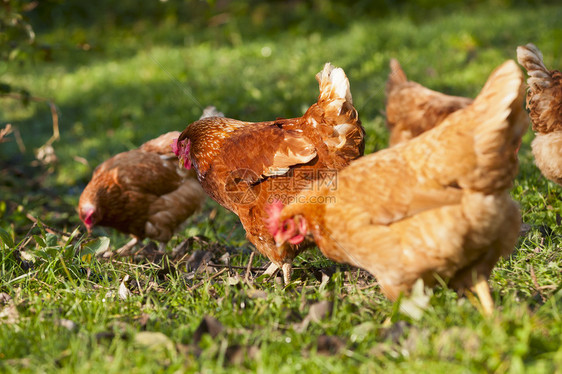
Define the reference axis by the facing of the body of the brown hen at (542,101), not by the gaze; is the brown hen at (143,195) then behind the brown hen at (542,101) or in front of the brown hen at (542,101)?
behind

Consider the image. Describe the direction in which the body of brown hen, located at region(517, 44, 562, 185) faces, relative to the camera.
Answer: to the viewer's right

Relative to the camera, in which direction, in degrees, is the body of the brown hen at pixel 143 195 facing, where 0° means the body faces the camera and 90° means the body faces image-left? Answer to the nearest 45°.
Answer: approximately 45°

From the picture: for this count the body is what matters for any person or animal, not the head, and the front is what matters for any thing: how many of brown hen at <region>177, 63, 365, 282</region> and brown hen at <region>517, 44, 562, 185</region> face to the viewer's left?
1

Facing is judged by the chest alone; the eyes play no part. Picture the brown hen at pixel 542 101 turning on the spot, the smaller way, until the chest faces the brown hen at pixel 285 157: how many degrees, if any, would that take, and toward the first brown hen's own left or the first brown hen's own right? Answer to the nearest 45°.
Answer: approximately 135° to the first brown hen's own right

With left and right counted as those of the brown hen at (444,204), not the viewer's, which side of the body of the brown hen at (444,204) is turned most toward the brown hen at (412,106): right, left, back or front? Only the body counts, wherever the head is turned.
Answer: right

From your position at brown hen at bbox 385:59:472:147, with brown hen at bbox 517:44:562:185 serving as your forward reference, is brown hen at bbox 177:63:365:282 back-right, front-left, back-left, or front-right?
back-right

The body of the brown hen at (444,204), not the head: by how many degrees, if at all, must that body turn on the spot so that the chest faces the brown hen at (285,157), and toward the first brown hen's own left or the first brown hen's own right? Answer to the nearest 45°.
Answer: approximately 45° to the first brown hen's own right

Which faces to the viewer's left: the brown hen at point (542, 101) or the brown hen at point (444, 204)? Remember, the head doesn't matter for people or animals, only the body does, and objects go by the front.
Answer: the brown hen at point (444, 204)

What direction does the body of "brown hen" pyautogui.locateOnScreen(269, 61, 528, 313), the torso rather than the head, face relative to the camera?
to the viewer's left

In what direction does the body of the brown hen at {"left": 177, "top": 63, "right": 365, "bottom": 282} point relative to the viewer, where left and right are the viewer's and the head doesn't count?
facing to the left of the viewer

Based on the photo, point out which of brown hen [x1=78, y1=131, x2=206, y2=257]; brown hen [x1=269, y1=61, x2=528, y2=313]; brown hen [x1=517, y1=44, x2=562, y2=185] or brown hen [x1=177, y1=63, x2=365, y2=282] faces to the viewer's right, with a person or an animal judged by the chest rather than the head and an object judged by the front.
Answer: brown hen [x1=517, y1=44, x2=562, y2=185]

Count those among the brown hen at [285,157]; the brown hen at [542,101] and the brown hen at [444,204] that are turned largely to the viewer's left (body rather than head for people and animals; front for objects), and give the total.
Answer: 2
